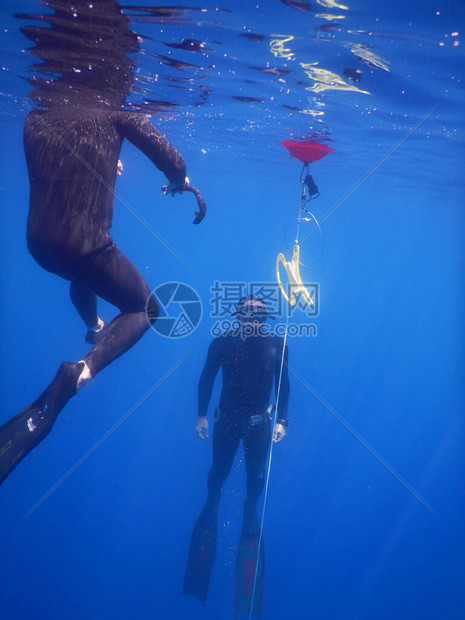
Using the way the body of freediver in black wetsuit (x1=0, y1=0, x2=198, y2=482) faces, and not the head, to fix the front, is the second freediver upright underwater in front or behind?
in front

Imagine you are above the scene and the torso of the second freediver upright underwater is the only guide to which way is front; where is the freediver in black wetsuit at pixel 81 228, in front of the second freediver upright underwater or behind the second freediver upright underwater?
in front

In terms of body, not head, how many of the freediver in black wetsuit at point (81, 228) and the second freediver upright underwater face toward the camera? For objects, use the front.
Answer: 1

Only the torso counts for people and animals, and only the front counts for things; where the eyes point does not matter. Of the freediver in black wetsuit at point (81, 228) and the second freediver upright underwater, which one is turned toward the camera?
the second freediver upright underwater

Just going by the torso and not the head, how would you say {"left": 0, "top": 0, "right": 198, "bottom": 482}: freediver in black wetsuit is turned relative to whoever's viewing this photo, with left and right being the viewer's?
facing away from the viewer and to the right of the viewer

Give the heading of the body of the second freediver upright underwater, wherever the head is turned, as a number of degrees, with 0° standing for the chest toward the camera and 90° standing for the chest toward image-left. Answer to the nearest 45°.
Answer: approximately 0°
